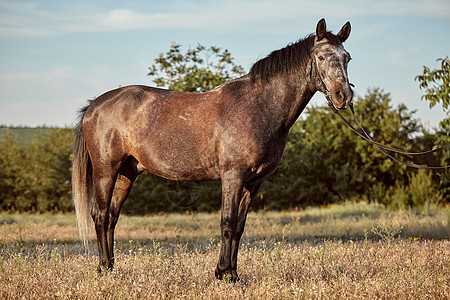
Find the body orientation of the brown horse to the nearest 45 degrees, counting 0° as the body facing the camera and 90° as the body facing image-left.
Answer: approximately 270°
